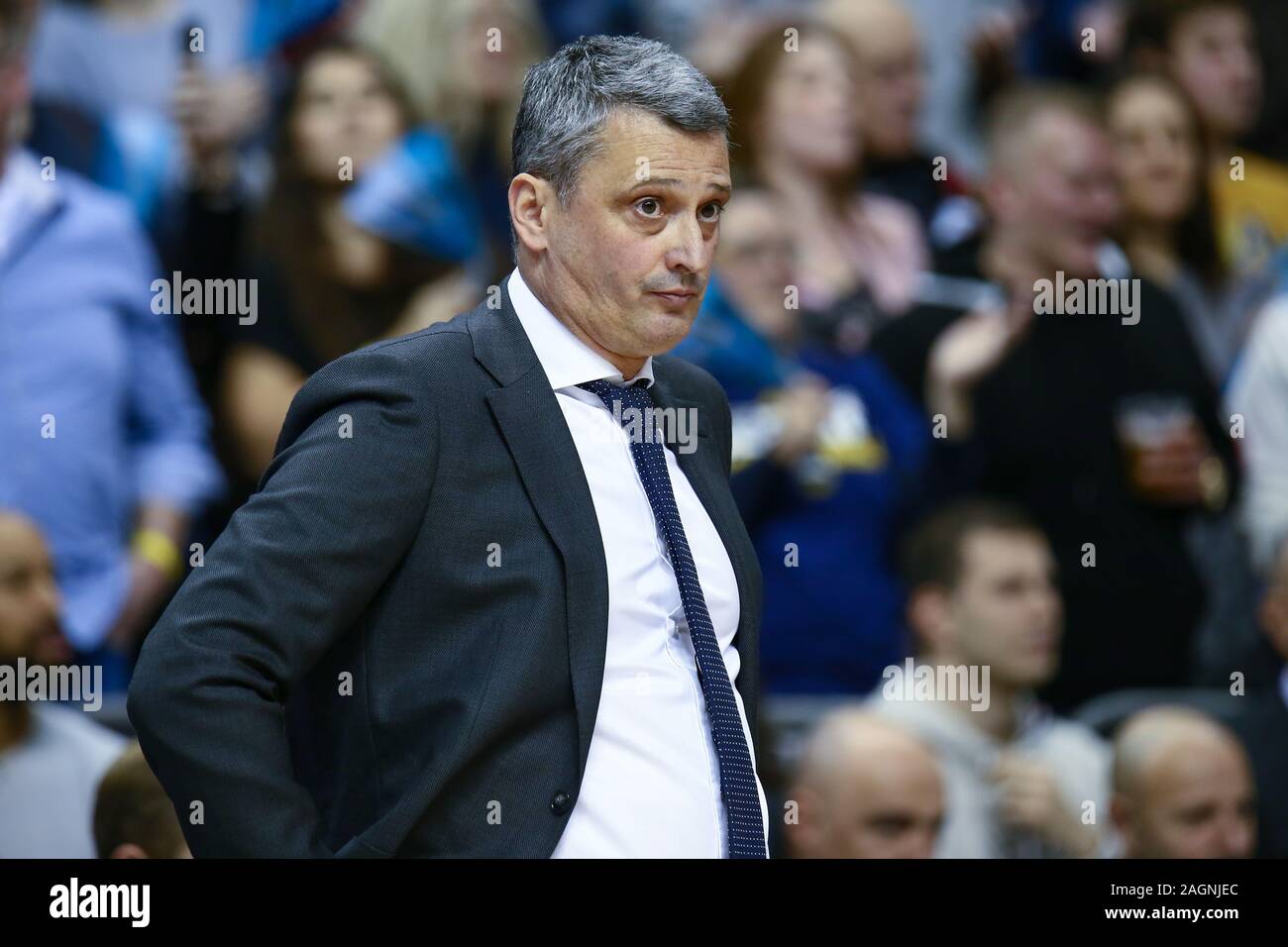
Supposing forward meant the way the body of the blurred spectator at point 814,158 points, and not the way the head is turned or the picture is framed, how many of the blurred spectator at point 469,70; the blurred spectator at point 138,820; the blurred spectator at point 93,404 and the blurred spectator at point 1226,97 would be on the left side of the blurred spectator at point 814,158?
1

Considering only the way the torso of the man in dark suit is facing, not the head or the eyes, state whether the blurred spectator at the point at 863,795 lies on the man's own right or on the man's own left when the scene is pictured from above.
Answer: on the man's own left

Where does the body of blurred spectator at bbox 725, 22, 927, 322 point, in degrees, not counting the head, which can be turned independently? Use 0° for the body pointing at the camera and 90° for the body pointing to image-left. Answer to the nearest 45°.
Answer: approximately 315°

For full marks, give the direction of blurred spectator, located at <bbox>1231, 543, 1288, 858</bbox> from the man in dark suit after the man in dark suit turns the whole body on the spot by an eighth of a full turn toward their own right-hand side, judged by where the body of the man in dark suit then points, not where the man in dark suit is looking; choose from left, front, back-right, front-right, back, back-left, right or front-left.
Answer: back-left

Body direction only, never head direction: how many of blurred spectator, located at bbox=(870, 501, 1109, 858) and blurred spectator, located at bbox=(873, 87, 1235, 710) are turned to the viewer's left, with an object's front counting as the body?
0

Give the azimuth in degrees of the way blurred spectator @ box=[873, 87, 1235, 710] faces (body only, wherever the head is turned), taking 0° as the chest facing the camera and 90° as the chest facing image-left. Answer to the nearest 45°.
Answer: approximately 315°

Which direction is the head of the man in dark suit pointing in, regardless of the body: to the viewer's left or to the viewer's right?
to the viewer's right

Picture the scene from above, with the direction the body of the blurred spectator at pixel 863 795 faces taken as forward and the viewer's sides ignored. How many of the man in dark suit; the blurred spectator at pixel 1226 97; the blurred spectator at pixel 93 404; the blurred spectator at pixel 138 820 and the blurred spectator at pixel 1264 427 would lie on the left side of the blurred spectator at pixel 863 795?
2
